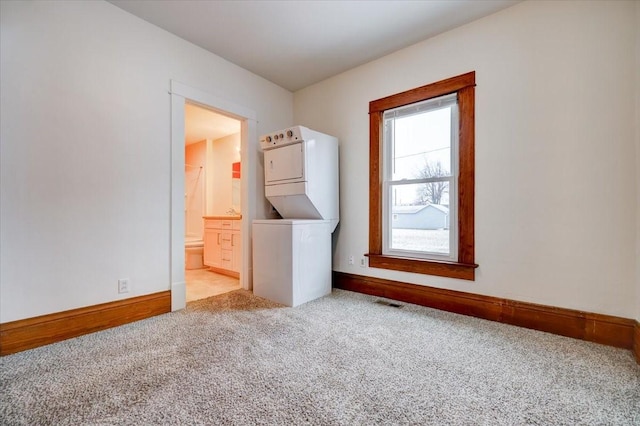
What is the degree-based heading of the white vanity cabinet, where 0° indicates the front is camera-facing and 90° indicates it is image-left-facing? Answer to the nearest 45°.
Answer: approximately 45°

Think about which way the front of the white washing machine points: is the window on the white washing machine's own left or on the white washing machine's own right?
on the white washing machine's own left

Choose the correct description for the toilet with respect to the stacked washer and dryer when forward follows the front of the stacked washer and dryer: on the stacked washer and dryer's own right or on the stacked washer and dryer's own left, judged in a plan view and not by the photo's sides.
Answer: on the stacked washer and dryer's own right

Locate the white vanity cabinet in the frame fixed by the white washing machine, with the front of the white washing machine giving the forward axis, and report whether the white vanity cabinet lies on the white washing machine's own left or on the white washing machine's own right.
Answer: on the white washing machine's own right

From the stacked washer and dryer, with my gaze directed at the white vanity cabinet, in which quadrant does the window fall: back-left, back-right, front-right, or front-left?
back-right

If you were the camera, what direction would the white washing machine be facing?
facing the viewer and to the left of the viewer

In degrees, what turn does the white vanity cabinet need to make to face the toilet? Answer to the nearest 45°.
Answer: approximately 90° to its right

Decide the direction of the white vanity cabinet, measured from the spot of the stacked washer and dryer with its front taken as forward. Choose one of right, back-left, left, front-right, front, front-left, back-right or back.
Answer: right

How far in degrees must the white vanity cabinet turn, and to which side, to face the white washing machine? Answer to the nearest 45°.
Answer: approximately 45° to its left

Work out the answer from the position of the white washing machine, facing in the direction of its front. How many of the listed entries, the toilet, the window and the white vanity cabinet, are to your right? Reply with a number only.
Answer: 2

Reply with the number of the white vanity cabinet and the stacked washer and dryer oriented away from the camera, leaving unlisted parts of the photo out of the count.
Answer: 0

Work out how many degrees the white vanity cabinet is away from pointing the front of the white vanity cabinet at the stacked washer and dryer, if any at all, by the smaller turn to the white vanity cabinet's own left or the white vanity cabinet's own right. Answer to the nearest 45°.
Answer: approximately 90° to the white vanity cabinet's own left

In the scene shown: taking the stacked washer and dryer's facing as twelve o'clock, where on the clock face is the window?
The window is roughly at 8 o'clock from the stacked washer and dryer.

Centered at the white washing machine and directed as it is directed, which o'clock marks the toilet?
The toilet is roughly at 3 o'clock from the white washing machine.
